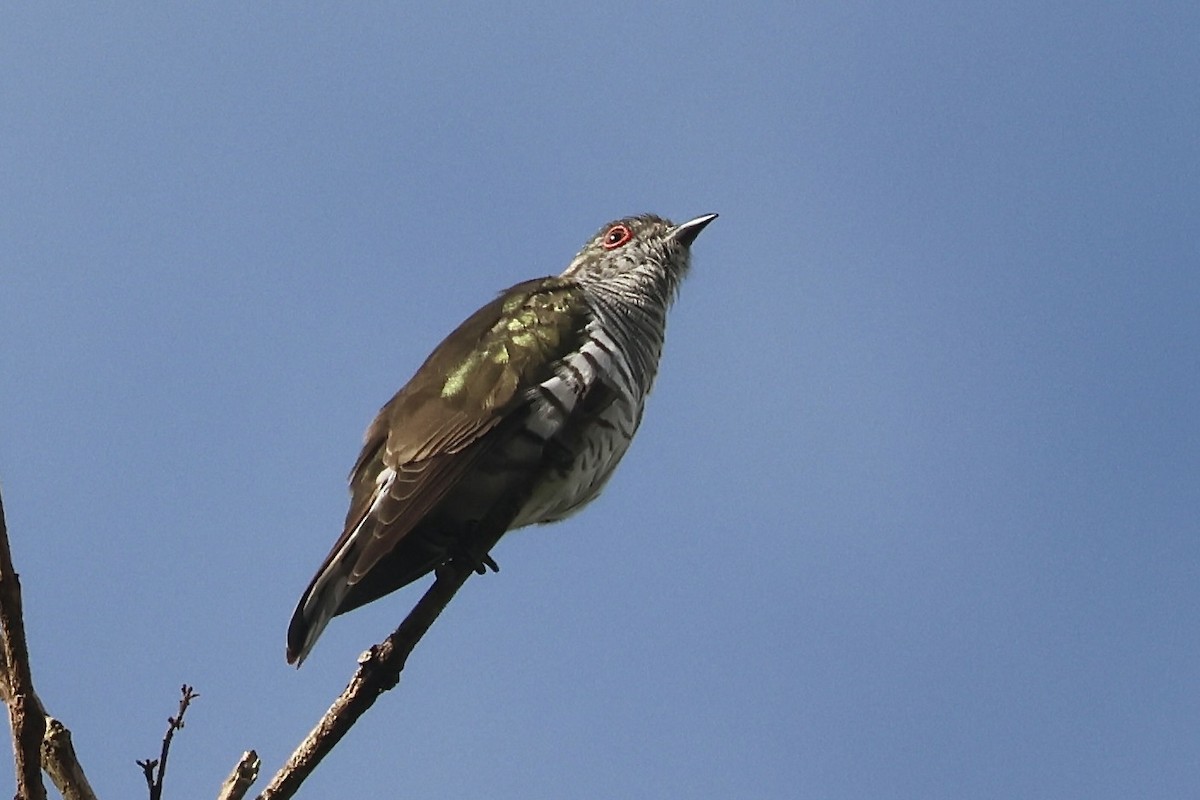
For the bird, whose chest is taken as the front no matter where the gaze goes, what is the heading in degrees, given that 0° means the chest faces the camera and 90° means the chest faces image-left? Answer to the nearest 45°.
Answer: approximately 270°
